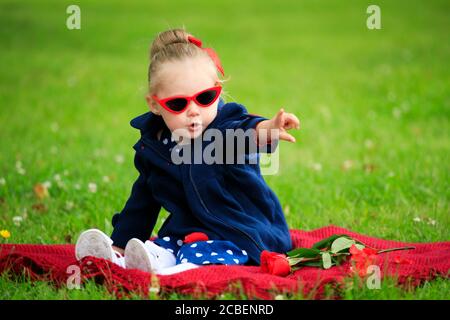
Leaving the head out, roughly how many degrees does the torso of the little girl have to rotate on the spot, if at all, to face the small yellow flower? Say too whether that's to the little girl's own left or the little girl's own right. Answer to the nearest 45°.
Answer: approximately 90° to the little girl's own right

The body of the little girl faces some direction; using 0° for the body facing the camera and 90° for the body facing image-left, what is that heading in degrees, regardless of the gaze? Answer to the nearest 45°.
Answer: approximately 45°

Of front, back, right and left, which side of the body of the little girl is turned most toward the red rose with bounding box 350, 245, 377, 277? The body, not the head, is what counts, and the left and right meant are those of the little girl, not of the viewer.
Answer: left
